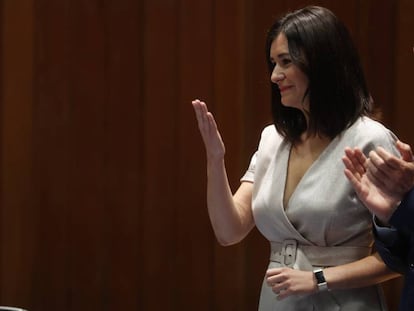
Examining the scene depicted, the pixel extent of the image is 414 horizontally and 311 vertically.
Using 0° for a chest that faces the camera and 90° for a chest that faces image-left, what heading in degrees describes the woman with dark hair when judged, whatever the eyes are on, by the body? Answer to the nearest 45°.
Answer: approximately 45°

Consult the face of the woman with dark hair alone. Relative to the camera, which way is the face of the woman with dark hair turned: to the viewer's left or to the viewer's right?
to the viewer's left
